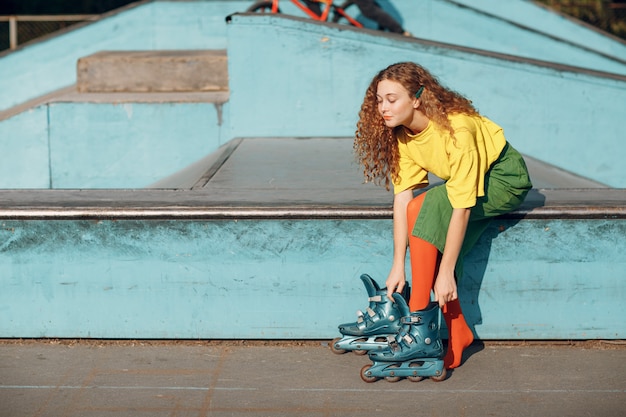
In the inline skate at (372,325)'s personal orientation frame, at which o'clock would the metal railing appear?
The metal railing is roughly at 2 o'clock from the inline skate.

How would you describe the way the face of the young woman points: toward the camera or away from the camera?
toward the camera

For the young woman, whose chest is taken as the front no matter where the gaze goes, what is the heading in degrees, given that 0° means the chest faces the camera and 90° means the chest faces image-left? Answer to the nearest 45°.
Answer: approximately 45°

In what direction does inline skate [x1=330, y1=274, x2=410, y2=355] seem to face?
to the viewer's left
